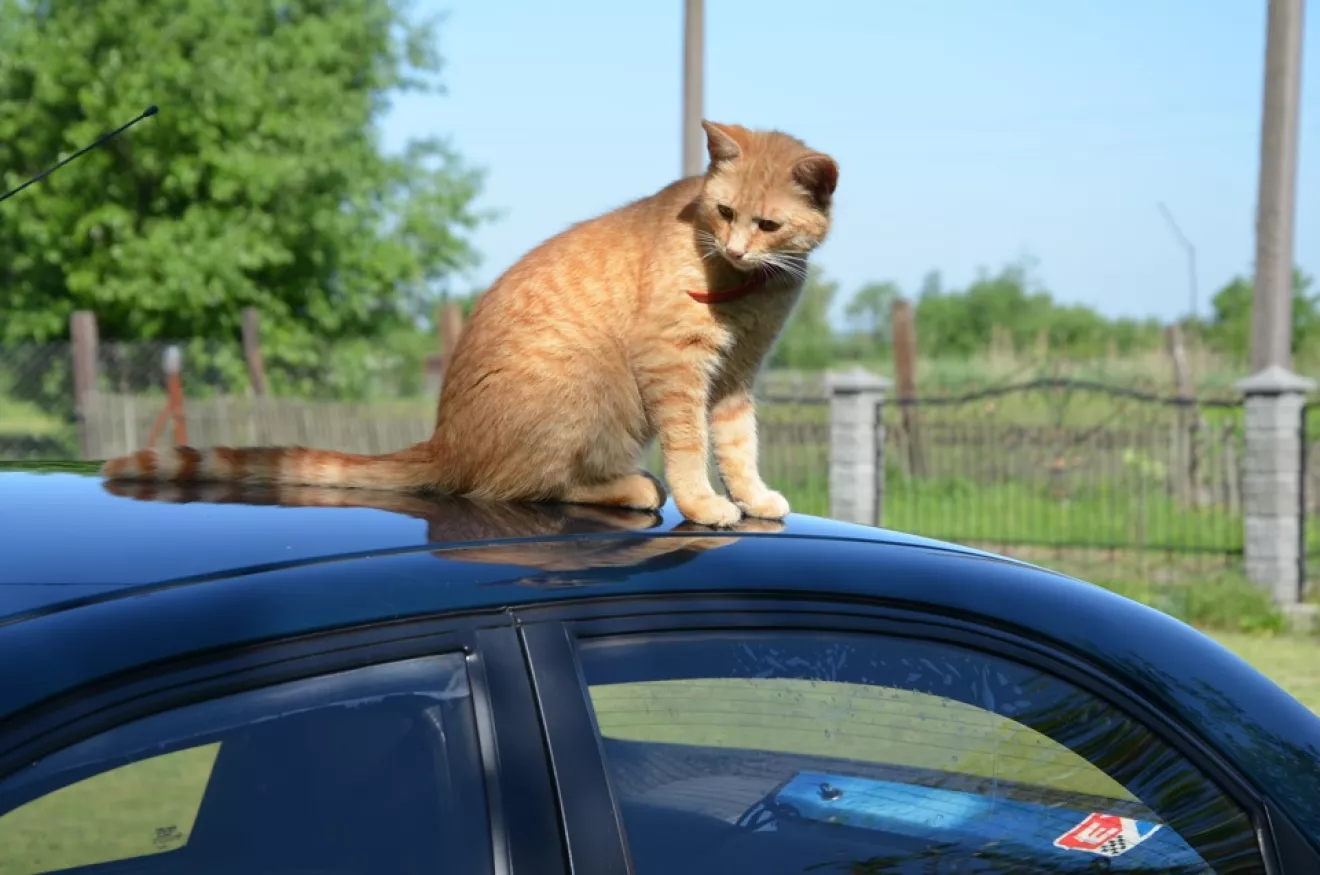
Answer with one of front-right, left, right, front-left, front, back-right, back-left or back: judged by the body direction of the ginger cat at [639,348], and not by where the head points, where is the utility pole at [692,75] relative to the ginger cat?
back-left

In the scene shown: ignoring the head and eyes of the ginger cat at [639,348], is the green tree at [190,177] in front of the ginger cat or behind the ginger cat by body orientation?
behind

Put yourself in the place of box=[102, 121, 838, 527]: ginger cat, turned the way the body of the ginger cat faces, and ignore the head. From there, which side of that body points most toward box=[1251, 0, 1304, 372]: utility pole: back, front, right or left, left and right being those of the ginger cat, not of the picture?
left

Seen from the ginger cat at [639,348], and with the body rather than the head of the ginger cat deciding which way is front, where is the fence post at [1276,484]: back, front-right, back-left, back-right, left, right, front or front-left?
left

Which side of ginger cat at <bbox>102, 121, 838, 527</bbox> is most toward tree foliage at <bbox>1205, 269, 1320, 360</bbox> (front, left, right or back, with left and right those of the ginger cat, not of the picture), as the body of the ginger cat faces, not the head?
left

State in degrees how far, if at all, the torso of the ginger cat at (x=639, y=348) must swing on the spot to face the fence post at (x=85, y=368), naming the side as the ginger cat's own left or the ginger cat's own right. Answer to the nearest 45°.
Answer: approximately 135° to the ginger cat's own left

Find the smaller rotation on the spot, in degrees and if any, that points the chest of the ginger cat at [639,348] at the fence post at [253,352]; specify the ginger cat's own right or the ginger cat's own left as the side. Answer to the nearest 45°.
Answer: approximately 135° to the ginger cat's own left

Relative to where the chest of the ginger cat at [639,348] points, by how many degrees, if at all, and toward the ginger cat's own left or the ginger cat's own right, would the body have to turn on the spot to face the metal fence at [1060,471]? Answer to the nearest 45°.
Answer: approximately 90° to the ginger cat's own left

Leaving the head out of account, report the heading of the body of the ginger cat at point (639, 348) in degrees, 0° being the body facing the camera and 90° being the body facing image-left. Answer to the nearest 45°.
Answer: approximately 315°
